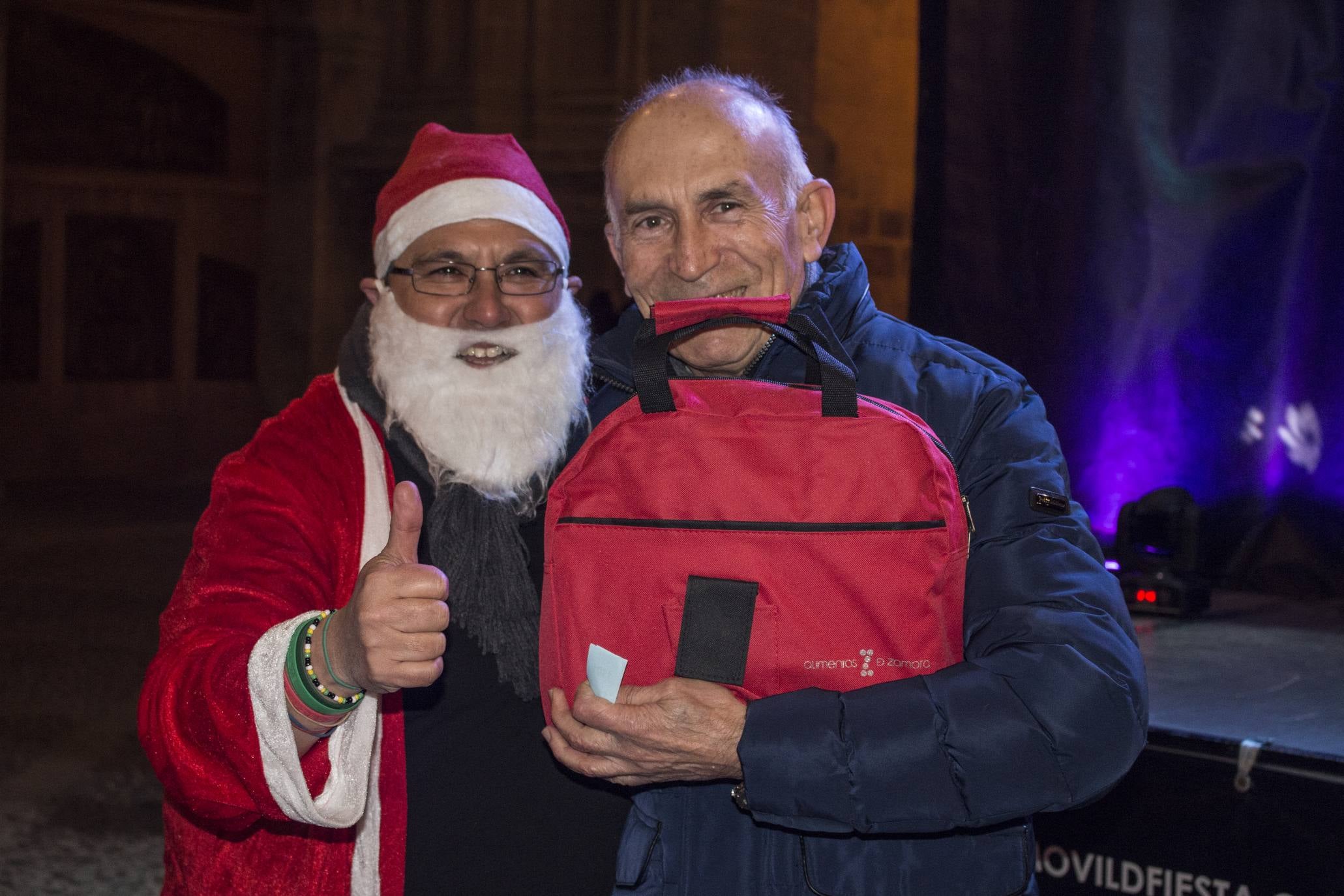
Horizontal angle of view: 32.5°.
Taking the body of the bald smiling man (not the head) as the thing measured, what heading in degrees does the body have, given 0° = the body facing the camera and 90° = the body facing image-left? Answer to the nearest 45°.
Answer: approximately 45°

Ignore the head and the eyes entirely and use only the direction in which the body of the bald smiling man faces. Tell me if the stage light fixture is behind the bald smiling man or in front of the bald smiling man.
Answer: behind

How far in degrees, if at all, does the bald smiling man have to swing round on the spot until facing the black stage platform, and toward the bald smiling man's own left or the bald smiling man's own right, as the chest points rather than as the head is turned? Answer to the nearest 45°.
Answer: approximately 180°
